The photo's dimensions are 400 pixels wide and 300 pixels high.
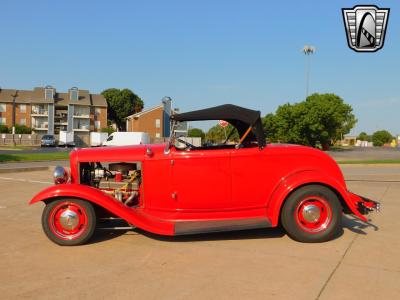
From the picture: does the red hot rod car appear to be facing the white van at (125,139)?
no

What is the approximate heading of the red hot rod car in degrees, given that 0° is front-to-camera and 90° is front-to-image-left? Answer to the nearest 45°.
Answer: approximately 90°

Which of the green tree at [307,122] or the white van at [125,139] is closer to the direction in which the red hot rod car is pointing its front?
the white van

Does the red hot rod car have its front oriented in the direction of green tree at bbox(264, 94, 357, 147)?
no

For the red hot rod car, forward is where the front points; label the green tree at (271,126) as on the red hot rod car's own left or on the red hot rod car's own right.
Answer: on the red hot rod car's own right
